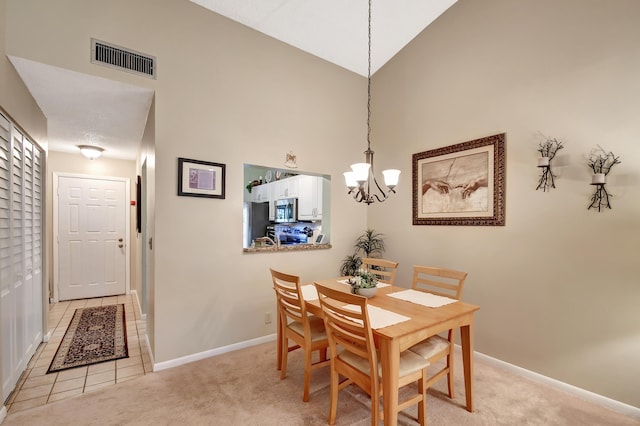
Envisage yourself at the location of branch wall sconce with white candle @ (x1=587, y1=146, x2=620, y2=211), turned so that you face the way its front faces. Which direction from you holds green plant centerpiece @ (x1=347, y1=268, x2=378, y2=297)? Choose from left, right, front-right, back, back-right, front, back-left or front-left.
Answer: front-right

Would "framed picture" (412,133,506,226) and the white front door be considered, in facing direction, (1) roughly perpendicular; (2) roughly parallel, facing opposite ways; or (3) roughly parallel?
roughly perpendicular

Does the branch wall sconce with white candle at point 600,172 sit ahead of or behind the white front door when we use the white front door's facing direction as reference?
ahead

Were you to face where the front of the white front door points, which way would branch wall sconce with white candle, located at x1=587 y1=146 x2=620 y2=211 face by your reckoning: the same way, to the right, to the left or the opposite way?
to the right

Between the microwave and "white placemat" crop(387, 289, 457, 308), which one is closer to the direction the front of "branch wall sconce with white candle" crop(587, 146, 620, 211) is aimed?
the white placemat

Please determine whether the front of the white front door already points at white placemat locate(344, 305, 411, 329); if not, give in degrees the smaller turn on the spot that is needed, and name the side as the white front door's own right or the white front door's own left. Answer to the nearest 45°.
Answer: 0° — it already faces it

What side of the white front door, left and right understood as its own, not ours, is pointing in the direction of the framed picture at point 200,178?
front

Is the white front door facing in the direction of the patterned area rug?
yes

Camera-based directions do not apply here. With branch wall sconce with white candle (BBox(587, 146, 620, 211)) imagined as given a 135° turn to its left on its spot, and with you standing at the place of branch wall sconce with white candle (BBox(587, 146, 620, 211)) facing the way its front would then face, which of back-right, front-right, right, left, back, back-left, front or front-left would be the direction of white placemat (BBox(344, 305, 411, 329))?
back

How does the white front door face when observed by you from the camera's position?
facing the viewer

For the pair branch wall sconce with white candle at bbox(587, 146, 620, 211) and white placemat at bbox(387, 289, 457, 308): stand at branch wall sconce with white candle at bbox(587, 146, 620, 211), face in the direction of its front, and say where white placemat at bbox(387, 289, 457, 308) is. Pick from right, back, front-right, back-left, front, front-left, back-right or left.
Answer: front-right
